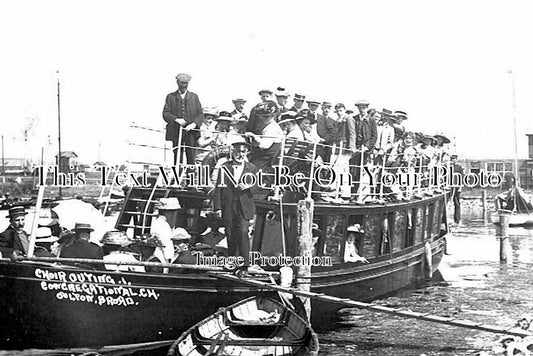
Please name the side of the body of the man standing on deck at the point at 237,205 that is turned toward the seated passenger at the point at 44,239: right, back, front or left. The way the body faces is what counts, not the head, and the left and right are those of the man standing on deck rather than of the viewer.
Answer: right

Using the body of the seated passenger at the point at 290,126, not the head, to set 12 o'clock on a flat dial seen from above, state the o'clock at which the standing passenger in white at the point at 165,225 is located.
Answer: the standing passenger in white at the point at 165,225 is roughly at 1 o'clock from the seated passenger at the point at 290,126.

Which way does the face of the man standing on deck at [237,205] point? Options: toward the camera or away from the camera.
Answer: toward the camera

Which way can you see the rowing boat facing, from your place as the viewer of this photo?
facing away from the viewer

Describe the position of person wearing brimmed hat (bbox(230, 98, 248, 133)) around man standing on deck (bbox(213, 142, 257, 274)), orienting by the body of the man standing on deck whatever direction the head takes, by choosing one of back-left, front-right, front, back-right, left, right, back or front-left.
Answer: back

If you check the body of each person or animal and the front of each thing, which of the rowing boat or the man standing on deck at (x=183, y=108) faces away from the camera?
the rowing boat

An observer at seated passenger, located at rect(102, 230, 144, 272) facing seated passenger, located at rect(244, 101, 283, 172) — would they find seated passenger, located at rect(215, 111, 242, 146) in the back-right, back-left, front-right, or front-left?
front-left

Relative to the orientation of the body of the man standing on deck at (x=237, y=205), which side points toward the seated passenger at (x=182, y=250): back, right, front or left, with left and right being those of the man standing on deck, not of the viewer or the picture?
right

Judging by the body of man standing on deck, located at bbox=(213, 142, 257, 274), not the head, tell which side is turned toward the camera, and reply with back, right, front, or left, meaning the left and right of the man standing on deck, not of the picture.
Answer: front

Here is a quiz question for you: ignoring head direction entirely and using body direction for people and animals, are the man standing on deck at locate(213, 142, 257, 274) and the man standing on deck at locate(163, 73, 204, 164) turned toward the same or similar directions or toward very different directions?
same or similar directions

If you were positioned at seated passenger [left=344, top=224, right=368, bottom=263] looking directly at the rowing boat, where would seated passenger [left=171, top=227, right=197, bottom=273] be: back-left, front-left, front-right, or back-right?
front-right

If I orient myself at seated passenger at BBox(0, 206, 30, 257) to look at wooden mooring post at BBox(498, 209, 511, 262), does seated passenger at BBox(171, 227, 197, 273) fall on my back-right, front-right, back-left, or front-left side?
front-right

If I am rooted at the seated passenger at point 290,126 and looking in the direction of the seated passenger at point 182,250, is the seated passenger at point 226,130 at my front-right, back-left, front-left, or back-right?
front-right

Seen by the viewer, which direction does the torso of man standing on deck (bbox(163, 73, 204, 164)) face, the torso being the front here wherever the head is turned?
toward the camera
